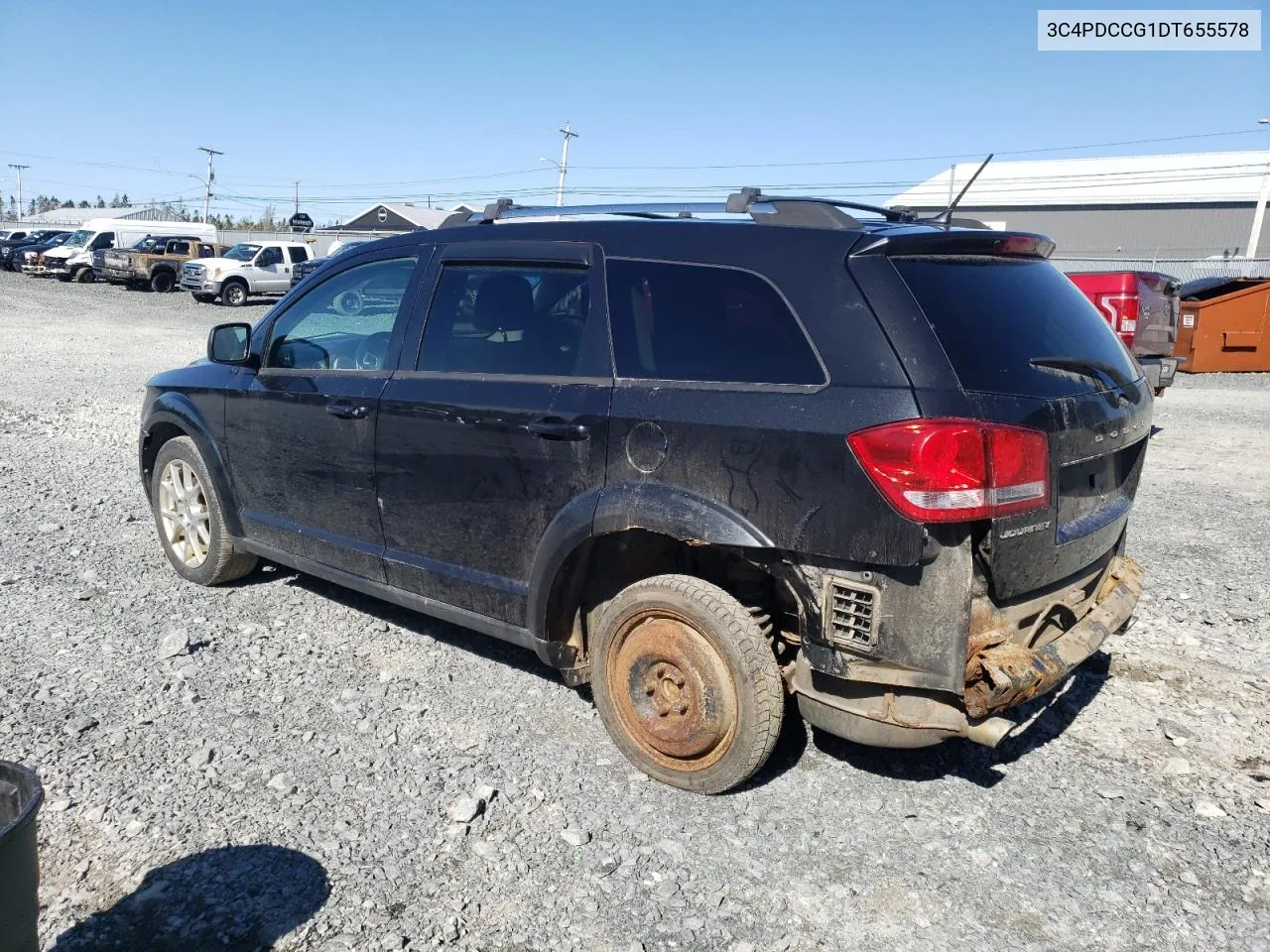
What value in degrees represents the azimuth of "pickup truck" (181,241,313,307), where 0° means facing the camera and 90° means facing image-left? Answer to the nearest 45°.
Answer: approximately 45°

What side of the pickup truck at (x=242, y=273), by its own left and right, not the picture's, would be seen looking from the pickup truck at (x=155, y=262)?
right

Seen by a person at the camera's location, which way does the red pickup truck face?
facing away from the viewer and to the left of the viewer

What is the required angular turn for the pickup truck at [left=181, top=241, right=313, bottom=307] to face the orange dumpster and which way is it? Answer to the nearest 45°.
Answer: approximately 90° to its left

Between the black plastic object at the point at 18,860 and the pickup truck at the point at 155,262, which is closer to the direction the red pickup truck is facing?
the pickup truck

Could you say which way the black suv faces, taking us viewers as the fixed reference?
facing away from the viewer and to the left of the viewer

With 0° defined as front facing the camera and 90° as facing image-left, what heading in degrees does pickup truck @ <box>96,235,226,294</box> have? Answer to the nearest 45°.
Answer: approximately 45°
